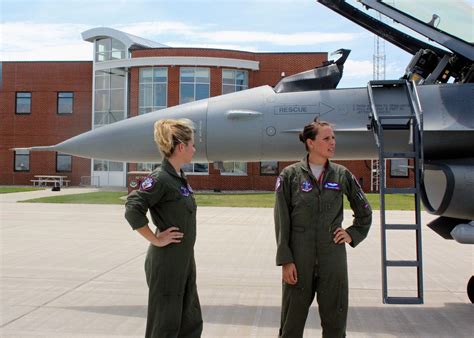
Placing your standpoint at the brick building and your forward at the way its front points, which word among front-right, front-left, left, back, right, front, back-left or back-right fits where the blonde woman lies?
front

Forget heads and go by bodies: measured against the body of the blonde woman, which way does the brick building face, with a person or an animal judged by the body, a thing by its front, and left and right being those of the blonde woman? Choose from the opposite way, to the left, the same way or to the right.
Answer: to the right

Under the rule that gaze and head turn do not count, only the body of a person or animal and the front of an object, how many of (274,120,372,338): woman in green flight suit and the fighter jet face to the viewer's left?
1

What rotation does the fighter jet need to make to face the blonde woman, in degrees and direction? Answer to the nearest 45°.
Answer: approximately 45° to its left

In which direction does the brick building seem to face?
toward the camera

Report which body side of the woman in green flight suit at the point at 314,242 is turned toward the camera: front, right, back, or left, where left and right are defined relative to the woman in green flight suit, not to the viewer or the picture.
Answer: front

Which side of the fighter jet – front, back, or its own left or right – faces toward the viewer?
left

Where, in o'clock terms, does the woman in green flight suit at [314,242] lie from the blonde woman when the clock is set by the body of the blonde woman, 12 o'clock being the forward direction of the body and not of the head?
The woman in green flight suit is roughly at 12 o'clock from the blonde woman.

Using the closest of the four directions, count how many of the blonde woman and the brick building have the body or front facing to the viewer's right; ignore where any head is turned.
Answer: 1

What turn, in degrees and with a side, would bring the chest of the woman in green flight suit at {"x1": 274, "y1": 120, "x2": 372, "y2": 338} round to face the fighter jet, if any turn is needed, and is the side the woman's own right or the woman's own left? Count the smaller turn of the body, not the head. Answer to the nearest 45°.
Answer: approximately 180°

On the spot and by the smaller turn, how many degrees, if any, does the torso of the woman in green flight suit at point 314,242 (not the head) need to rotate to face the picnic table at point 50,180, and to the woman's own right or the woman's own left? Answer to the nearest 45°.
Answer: approximately 135° to the woman's own right

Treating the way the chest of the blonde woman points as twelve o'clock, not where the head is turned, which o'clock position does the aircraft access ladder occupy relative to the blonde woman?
The aircraft access ladder is roughly at 11 o'clock from the blonde woman.

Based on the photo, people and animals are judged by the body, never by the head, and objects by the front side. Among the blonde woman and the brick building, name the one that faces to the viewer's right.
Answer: the blonde woman

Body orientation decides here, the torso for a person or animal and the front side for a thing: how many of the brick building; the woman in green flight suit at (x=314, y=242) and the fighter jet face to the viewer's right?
0

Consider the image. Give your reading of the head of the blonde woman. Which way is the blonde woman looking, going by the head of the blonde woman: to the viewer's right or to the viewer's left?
to the viewer's right

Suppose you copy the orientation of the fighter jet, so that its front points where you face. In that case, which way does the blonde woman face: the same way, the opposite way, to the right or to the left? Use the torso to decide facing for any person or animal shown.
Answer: the opposite way
